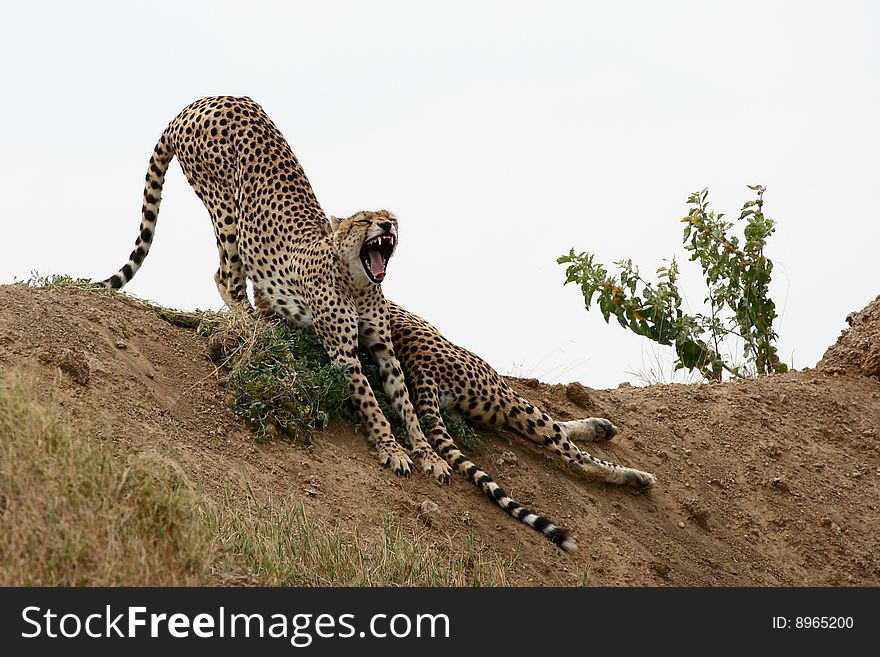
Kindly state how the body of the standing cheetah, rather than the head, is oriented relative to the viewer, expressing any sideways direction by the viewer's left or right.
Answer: facing the viewer and to the right of the viewer
